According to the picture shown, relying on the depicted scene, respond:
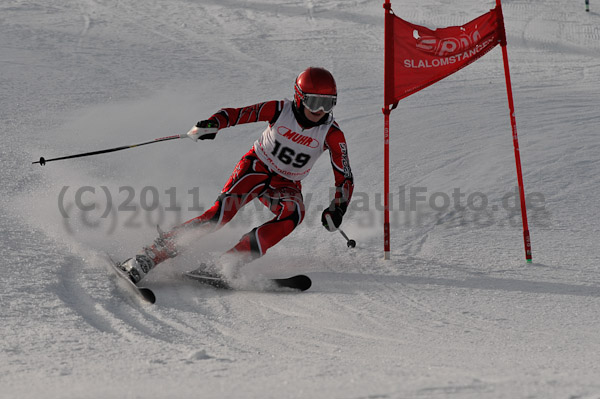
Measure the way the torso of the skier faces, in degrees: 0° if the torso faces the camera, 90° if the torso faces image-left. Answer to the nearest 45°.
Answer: approximately 0°
